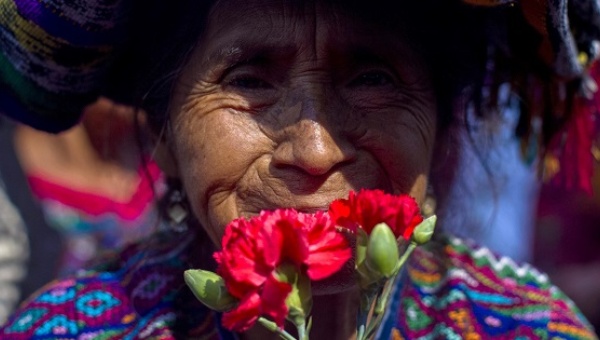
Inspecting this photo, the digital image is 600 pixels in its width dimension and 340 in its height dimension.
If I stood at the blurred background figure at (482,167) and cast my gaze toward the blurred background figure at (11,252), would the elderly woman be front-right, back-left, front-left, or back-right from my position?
front-left

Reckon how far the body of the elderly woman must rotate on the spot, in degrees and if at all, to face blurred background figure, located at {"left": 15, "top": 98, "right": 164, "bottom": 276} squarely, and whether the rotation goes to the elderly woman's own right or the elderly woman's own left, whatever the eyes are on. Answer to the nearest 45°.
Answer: approximately 135° to the elderly woman's own right

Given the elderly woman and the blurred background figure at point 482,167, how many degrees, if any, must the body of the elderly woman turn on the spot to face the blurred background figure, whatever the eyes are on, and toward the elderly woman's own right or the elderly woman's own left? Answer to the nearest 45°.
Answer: approximately 135° to the elderly woman's own left

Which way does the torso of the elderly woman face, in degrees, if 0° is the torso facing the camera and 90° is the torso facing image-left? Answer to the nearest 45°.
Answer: approximately 0°

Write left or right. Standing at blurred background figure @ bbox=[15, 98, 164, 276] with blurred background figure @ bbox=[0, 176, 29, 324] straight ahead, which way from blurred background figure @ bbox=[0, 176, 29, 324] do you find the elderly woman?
left

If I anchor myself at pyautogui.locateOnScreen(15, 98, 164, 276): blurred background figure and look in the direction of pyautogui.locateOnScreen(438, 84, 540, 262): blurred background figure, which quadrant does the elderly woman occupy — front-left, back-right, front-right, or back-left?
front-right

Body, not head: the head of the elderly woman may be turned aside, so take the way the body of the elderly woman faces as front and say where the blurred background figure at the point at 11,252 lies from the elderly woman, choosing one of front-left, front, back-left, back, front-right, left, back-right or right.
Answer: back-right
